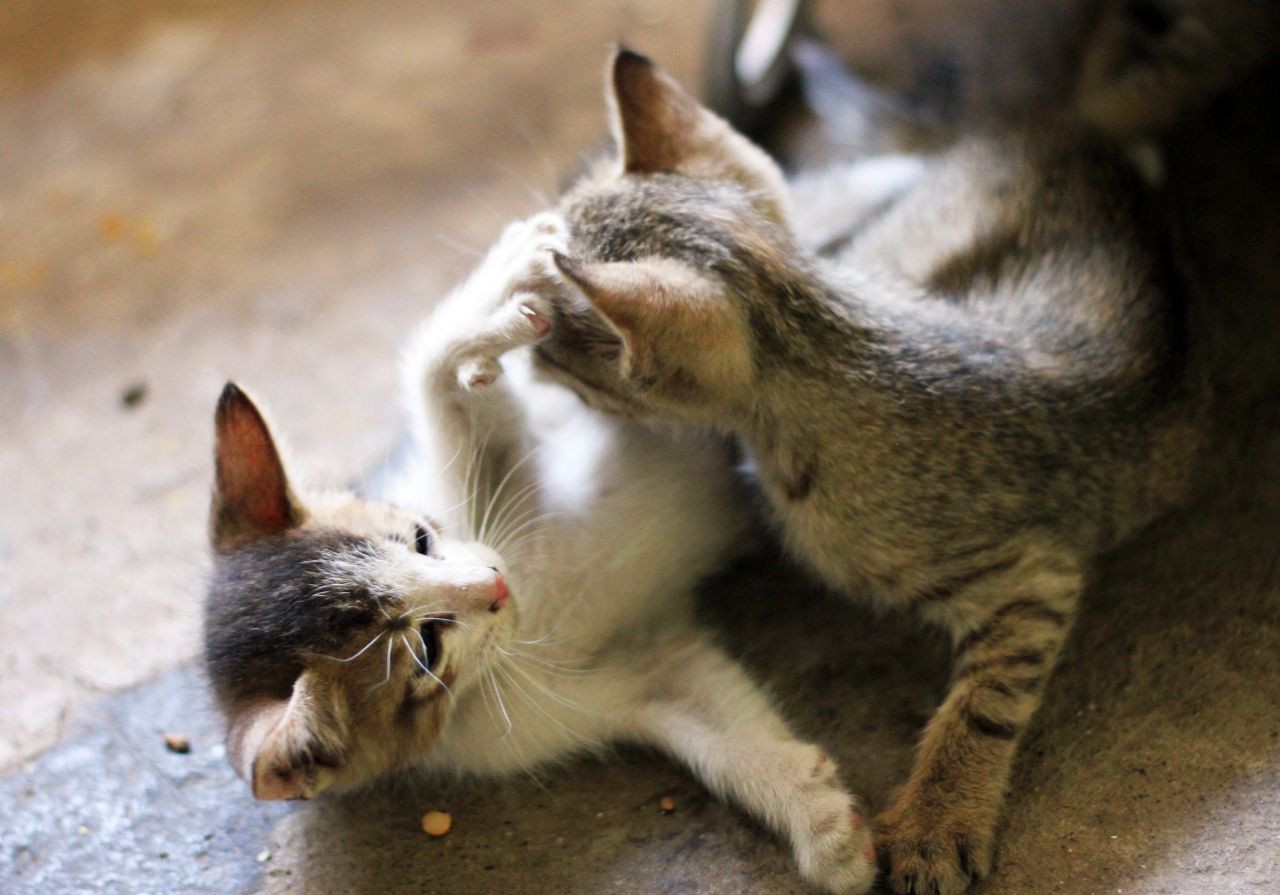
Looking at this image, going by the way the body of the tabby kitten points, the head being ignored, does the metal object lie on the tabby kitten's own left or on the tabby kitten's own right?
on the tabby kitten's own right

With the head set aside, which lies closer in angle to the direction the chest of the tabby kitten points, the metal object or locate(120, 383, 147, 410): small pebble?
the small pebble

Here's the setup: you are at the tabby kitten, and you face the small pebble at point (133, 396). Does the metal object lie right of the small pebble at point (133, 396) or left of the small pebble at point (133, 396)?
right

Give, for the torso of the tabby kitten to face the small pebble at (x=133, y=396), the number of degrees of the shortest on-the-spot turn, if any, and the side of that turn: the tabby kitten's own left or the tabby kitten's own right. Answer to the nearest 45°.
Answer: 0° — it already faces it

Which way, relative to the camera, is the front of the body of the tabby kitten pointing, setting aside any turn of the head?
to the viewer's left
